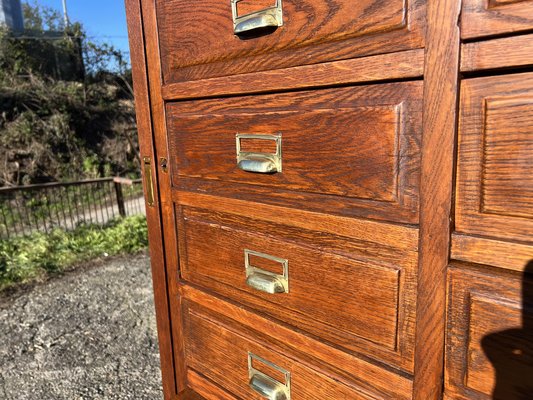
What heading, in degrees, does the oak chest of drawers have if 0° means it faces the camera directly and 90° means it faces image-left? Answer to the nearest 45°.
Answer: approximately 45°

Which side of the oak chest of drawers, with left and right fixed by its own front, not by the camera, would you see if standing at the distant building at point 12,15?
right

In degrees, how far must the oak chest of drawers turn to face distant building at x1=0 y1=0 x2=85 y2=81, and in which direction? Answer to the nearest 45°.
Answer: approximately 90° to its right

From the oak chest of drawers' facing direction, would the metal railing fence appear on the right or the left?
on its right

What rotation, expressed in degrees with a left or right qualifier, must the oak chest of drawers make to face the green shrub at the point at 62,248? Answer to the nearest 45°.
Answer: approximately 90° to its right
